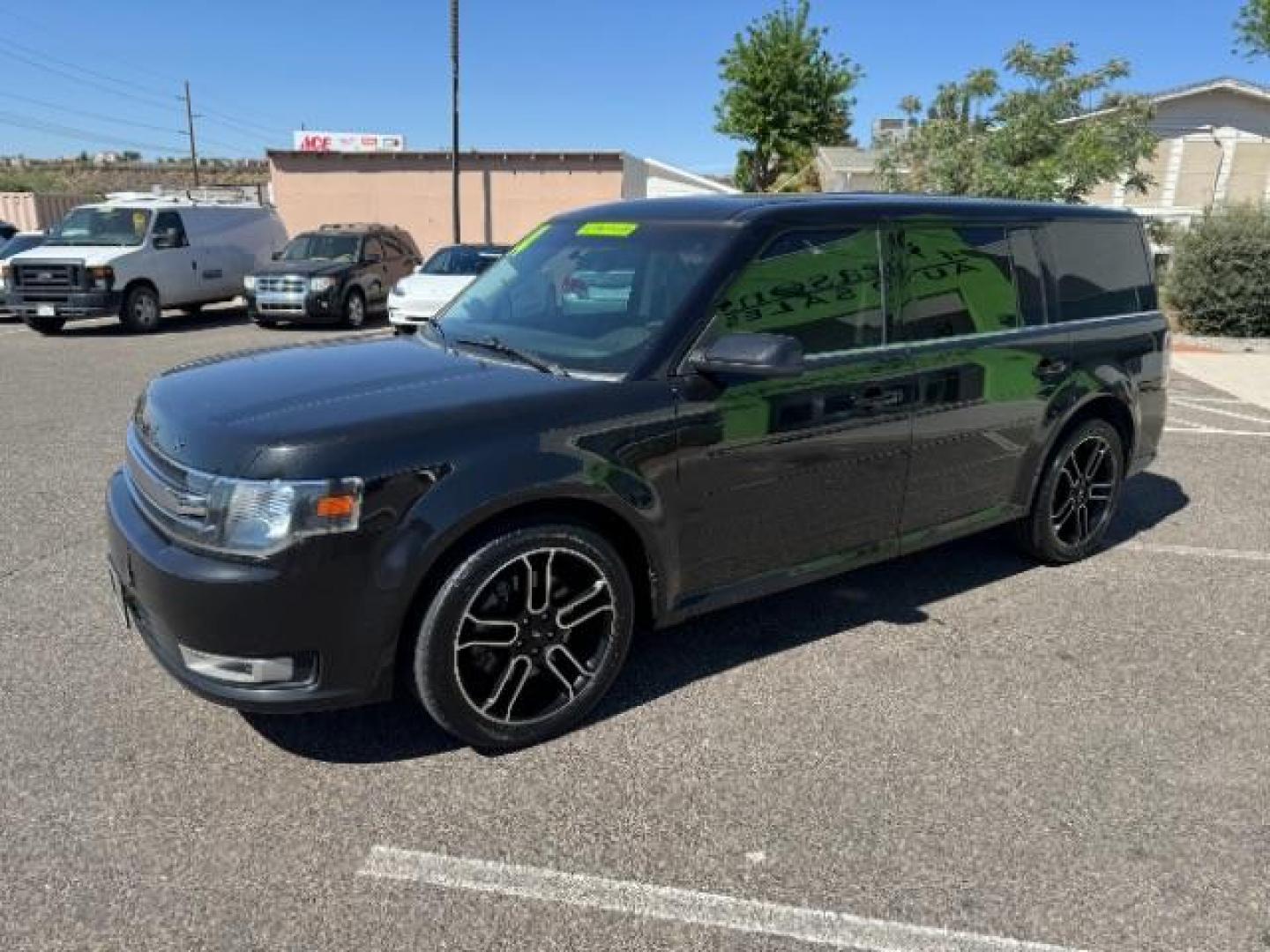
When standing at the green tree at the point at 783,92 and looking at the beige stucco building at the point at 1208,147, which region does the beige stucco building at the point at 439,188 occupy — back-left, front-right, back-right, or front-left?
back-right

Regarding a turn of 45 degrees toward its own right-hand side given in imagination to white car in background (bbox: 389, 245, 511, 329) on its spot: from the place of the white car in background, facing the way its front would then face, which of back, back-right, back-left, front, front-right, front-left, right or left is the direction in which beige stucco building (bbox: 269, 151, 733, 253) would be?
right

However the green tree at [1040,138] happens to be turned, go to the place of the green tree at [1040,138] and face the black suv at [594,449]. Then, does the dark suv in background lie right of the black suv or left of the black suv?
right

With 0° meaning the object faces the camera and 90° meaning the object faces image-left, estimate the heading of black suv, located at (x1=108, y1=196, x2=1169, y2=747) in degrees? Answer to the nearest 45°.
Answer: approximately 45°

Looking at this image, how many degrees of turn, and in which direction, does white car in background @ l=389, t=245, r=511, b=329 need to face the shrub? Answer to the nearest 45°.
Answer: approximately 135° to its left

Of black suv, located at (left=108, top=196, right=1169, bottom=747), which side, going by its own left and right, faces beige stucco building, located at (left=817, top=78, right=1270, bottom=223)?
back

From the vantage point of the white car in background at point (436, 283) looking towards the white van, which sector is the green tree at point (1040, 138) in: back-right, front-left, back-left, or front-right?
back-right

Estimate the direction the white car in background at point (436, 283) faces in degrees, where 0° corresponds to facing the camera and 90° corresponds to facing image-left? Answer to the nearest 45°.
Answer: approximately 45°

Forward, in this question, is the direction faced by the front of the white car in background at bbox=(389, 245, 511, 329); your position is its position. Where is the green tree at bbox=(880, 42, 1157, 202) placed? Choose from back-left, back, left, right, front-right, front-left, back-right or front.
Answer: back-left

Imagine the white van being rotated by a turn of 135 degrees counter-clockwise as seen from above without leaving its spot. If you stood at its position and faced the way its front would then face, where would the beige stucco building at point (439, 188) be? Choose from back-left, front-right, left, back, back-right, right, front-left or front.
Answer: front-left
